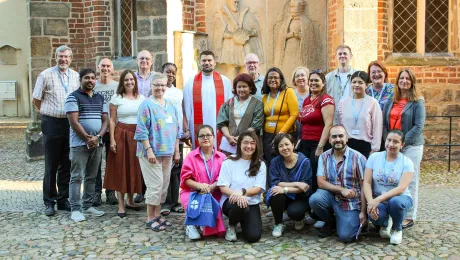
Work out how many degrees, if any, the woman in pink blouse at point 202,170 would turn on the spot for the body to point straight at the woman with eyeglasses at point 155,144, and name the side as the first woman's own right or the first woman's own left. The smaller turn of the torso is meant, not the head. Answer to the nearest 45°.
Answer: approximately 135° to the first woman's own right

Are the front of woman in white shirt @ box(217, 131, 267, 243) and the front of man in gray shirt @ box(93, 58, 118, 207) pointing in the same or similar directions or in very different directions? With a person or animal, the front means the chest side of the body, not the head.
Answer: same or similar directions

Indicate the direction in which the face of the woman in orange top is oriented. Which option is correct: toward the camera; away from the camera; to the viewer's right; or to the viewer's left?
toward the camera

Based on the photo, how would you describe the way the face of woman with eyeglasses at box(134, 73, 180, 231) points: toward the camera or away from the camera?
toward the camera

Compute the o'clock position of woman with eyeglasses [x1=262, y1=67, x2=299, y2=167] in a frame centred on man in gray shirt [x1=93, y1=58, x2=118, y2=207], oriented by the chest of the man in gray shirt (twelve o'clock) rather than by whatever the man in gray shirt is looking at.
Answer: The woman with eyeglasses is roughly at 10 o'clock from the man in gray shirt.

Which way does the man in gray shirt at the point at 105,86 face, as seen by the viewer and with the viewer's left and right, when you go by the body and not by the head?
facing the viewer

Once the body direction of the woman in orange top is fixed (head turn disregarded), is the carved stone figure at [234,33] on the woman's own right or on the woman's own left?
on the woman's own right

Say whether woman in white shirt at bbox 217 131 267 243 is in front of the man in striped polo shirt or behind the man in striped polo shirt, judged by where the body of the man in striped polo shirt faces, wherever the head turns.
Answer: in front

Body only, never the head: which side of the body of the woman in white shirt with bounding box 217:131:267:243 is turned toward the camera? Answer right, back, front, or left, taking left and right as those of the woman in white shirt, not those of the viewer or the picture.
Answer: front

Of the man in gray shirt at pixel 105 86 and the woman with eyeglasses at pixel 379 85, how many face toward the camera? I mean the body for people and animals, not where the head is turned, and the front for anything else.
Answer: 2

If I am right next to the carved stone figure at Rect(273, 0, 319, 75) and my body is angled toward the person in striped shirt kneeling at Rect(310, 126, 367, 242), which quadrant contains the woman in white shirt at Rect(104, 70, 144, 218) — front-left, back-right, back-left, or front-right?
front-right

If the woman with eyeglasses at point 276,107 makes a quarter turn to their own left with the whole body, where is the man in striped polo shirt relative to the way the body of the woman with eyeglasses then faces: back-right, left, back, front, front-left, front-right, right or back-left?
back-right

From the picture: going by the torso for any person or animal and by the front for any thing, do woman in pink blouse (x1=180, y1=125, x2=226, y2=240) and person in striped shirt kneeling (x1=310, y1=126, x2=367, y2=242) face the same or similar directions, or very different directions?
same or similar directions

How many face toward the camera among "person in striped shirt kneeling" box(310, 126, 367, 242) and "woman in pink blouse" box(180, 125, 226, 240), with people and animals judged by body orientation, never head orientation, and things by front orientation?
2

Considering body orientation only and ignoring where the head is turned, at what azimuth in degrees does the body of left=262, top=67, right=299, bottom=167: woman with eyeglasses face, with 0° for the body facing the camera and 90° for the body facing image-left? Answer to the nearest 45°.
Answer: approximately 45°

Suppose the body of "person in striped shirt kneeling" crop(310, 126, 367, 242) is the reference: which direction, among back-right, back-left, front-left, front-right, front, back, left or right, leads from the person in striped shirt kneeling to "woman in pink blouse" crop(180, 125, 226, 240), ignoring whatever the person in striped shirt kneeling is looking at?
right
